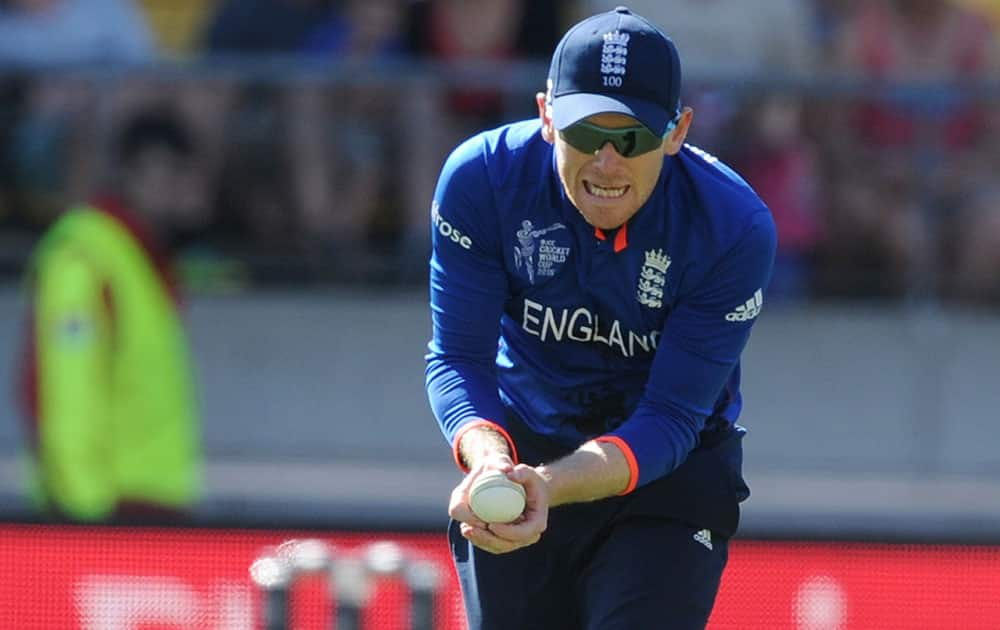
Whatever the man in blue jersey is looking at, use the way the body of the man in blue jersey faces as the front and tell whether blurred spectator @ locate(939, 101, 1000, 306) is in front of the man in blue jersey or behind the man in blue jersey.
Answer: behind

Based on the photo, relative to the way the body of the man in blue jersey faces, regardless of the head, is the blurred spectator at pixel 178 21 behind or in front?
behind

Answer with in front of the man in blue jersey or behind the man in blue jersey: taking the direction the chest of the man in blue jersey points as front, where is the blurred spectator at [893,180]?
behind

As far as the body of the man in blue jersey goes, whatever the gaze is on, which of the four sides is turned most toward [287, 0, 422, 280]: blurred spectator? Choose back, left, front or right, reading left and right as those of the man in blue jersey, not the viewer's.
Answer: back

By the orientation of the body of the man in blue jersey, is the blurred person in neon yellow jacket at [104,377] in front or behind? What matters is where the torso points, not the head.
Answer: behind

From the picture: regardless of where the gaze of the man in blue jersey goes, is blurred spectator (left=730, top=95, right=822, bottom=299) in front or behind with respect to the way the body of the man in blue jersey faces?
behind

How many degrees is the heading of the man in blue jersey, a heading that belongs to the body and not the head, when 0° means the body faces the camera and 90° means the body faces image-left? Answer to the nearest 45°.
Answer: approximately 0°
